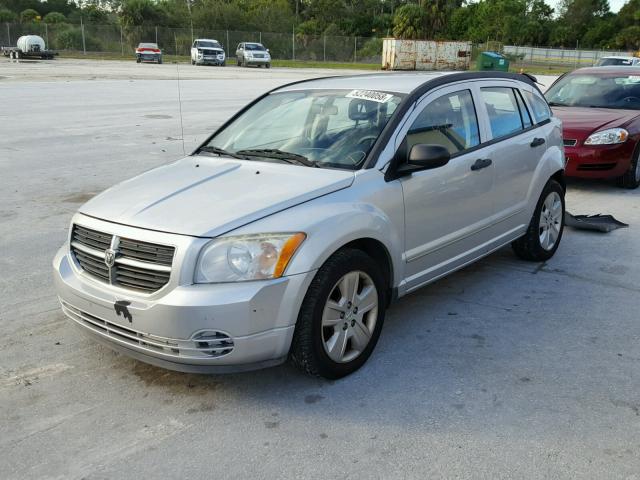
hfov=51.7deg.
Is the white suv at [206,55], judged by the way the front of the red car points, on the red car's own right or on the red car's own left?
on the red car's own right

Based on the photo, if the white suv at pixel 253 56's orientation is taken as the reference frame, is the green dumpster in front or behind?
in front

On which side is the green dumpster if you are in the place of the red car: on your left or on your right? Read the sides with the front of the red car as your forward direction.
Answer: on your right

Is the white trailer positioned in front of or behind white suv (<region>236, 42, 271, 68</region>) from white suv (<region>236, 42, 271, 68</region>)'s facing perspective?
behind

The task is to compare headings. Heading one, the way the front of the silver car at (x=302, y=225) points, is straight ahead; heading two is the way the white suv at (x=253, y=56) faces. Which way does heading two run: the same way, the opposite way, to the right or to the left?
to the left

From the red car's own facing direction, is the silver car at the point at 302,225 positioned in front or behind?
in front

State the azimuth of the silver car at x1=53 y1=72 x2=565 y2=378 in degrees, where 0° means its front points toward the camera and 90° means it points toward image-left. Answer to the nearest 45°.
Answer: approximately 45°

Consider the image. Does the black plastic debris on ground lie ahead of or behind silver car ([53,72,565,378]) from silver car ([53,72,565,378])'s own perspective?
behind

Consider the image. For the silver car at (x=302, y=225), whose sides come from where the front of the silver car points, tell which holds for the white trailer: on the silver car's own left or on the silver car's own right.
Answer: on the silver car's own right

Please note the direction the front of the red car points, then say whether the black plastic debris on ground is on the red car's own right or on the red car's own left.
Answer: on the red car's own left

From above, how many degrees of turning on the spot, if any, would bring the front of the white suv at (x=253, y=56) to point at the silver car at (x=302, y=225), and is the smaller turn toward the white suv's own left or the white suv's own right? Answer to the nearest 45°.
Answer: approximately 45° to the white suv's own right

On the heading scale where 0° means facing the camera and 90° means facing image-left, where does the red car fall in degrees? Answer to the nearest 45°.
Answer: approximately 45°

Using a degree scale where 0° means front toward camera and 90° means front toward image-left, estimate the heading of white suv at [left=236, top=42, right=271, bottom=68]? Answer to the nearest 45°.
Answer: approximately 315°
